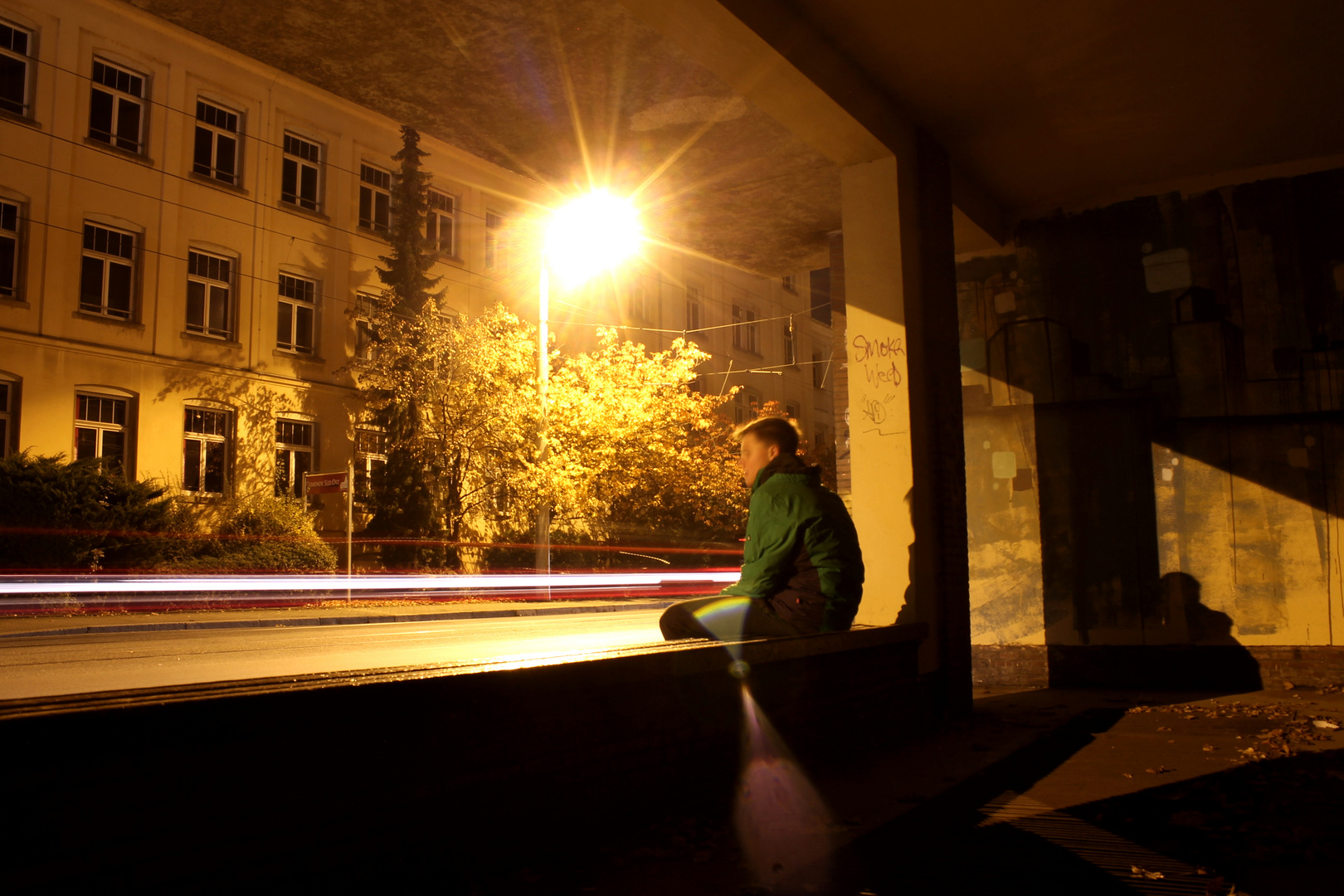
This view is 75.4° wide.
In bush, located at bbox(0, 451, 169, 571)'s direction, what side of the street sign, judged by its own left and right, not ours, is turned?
right

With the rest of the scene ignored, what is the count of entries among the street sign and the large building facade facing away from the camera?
0

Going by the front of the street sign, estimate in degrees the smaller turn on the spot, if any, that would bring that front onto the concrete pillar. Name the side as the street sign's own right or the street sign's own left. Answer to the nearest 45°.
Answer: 0° — it already faces it

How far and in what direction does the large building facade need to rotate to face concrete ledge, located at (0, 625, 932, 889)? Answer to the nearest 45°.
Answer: approximately 45° to its right

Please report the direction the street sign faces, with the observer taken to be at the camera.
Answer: facing the viewer

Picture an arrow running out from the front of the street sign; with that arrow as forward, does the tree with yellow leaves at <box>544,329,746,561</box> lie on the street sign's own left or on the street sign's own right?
on the street sign's own left

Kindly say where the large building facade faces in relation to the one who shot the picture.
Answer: facing the viewer and to the right of the viewer

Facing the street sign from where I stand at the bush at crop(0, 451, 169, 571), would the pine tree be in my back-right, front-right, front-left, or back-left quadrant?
front-left

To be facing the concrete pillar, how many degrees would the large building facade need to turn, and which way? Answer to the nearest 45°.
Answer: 0° — it already faces it

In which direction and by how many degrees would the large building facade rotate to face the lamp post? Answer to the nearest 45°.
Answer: approximately 45° to its left
